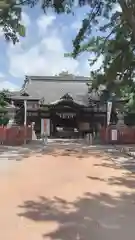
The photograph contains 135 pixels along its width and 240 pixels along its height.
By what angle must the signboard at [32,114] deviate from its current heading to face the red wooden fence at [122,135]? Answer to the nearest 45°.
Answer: approximately 45° to its left

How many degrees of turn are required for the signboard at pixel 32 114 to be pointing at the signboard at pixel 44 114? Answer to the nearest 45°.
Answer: approximately 90° to its left

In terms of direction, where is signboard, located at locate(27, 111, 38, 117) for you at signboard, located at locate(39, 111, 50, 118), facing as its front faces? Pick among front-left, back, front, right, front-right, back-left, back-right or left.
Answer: right

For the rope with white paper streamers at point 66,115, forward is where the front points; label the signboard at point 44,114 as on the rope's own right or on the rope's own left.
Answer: on the rope's own right

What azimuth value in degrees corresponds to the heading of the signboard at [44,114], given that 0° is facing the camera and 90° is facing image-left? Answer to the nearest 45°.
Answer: approximately 0°

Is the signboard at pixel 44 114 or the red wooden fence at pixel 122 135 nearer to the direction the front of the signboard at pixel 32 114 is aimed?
the red wooden fence
